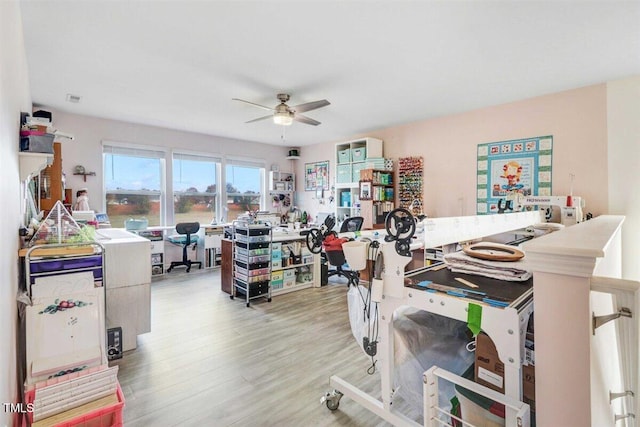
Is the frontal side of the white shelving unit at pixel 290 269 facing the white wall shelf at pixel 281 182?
no

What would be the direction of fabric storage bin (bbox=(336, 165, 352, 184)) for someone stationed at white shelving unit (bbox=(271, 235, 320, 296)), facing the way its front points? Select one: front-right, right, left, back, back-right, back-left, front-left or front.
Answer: left

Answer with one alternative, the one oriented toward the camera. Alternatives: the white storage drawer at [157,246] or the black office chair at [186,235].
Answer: the white storage drawer

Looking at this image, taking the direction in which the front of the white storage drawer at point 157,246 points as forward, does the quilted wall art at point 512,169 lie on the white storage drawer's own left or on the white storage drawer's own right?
on the white storage drawer's own left

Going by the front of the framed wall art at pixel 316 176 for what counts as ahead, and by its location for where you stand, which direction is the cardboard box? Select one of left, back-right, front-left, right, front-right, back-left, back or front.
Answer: front-left

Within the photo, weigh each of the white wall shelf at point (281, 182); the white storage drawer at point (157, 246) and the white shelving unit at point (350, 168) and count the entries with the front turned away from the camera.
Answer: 0

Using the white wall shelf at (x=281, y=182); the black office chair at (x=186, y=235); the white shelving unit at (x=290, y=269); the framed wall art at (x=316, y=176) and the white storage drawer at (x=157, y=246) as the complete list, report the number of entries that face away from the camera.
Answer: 1

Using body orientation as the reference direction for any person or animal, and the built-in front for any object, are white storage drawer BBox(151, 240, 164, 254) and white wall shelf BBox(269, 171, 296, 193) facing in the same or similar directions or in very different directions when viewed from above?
same or similar directions

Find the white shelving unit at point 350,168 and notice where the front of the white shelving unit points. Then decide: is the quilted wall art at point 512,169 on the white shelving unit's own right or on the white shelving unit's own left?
on the white shelving unit's own left

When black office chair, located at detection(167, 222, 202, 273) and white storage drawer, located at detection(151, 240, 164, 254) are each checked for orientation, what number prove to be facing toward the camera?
1

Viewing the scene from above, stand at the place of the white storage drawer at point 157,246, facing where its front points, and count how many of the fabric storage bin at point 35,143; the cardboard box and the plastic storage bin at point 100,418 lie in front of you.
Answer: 3

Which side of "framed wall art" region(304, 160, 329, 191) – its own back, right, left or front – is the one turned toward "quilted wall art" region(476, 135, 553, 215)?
left

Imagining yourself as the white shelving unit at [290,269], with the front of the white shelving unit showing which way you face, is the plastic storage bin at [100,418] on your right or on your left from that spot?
on your right

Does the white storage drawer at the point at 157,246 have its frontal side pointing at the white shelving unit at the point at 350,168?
no

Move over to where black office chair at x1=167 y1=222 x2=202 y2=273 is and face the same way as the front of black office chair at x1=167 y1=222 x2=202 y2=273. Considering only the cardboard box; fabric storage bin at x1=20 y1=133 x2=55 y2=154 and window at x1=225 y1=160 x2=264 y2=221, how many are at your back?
2

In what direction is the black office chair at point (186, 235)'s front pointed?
away from the camera

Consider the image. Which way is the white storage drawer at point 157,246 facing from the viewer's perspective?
toward the camera

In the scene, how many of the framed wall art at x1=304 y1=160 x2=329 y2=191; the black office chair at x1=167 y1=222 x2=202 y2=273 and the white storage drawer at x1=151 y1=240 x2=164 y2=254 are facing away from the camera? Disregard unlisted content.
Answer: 1

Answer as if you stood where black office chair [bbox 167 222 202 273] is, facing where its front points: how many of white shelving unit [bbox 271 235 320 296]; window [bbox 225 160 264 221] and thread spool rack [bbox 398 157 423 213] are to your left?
0

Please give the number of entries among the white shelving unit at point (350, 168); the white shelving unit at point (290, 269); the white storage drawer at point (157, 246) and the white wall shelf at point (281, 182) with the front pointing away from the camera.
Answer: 0

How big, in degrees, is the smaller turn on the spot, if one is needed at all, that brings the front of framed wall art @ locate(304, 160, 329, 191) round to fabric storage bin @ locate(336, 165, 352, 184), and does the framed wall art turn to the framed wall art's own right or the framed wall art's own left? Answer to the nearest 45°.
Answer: approximately 90° to the framed wall art's own left
